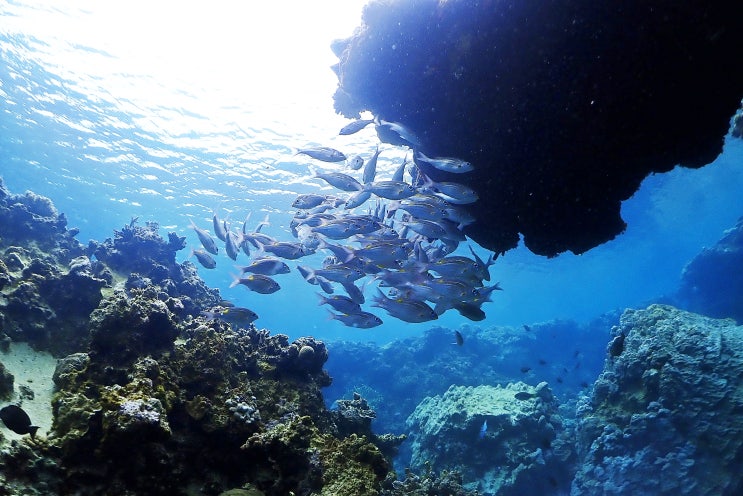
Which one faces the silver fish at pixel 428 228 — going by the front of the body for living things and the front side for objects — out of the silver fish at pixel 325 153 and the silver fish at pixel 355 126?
the silver fish at pixel 325 153
